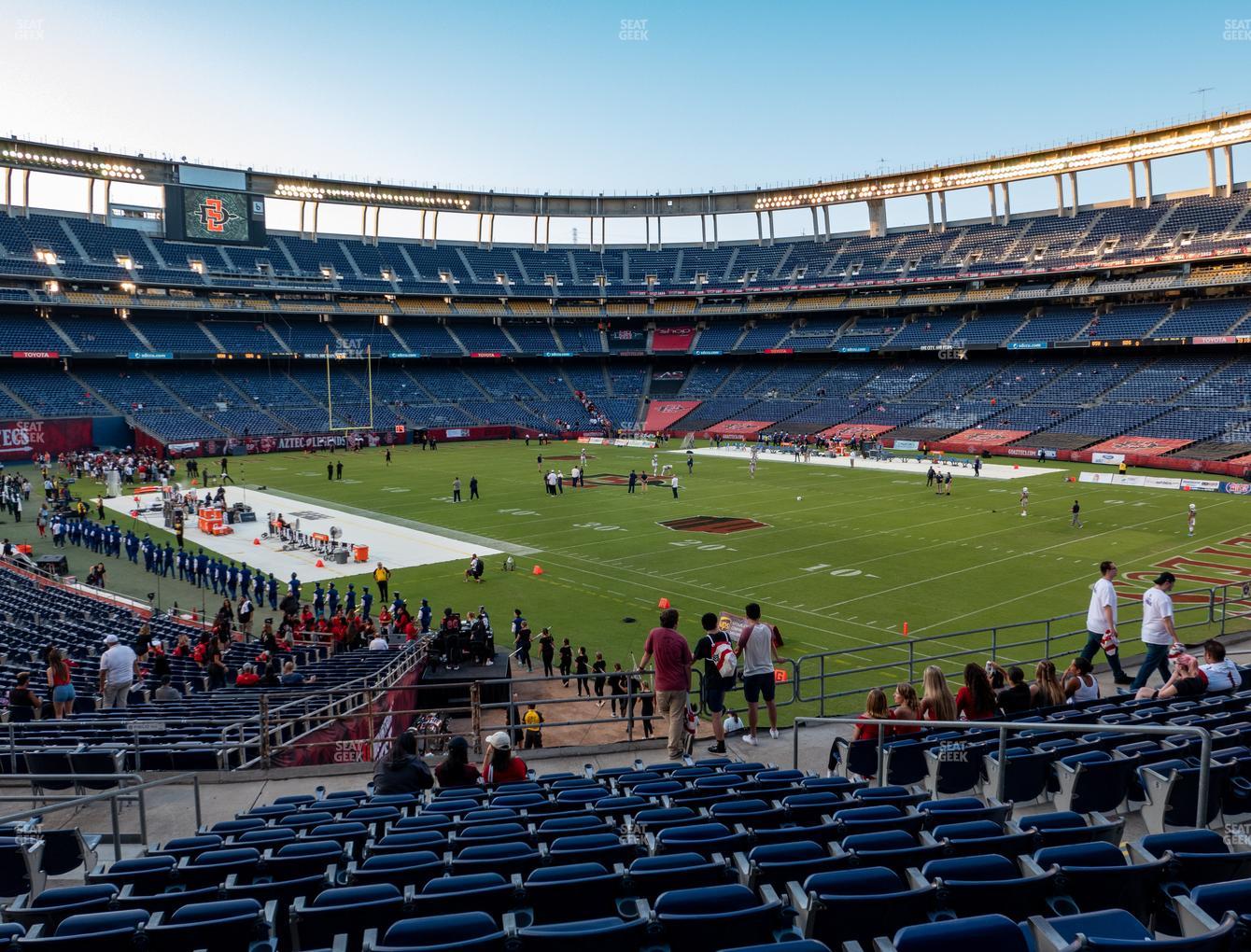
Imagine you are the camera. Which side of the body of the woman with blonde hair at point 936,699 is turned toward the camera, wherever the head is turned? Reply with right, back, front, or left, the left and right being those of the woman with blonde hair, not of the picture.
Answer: back

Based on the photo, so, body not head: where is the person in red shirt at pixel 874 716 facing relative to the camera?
away from the camera

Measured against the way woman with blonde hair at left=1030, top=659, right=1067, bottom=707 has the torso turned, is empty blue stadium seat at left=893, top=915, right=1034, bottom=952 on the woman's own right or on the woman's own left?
on the woman's own left

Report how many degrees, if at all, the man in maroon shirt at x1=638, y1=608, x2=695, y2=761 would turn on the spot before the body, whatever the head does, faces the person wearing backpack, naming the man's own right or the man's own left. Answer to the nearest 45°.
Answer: approximately 45° to the man's own right

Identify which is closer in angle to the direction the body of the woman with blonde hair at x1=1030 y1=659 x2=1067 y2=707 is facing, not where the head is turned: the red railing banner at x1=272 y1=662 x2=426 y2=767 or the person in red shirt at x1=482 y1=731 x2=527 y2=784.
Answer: the red railing banner

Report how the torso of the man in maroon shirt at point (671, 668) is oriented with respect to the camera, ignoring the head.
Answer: away from the camera

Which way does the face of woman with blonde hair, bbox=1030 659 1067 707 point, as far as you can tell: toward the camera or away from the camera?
away from the camera

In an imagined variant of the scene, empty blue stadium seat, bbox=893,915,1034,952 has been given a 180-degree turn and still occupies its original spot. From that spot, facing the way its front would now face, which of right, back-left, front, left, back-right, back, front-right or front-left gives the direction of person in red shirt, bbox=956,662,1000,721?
back-left

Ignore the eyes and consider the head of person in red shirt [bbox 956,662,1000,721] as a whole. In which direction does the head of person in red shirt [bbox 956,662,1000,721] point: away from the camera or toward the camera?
away from the camera

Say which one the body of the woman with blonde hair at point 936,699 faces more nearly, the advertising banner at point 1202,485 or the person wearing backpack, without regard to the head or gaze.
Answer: the advertising banner

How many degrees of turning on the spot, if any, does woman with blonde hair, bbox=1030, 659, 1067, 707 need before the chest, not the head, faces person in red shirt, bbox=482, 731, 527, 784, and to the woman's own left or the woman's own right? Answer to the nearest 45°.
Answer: approximately 90° to the woman's own left

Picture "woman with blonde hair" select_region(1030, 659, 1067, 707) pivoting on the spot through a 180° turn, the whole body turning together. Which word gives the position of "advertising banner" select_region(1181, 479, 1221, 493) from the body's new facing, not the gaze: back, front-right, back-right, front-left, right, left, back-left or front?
back-left
